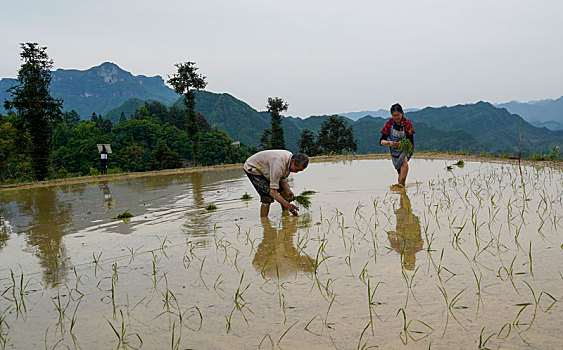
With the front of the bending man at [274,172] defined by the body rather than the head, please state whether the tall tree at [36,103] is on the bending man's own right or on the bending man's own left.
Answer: on the bending man's own left

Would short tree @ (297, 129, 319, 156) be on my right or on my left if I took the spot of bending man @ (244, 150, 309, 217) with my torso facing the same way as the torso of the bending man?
on my left

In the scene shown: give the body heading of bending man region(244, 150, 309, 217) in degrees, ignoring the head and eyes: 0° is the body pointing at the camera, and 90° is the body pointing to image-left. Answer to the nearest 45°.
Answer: approximately 270°

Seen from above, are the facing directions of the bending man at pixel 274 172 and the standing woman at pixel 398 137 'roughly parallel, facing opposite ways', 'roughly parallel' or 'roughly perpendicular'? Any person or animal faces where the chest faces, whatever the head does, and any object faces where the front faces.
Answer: roughly perpendicular

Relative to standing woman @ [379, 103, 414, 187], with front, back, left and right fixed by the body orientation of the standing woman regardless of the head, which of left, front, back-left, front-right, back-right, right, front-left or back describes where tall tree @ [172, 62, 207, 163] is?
back-right

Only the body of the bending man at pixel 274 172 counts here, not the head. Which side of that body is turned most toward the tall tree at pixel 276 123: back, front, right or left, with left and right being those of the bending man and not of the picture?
left

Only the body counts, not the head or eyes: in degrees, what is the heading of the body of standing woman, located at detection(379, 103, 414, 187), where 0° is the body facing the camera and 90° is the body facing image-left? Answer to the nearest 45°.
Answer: approximately 0°

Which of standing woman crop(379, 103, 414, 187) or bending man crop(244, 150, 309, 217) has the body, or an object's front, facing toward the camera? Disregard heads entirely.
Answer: the standing woman

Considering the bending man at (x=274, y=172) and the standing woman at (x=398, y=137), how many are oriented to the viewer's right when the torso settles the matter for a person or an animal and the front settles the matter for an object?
1

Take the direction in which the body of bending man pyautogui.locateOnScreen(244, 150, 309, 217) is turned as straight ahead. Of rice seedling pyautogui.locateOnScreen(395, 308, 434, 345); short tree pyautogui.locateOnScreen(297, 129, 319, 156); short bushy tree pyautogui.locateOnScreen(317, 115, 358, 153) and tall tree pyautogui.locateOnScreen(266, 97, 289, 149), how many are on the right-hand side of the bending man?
1
